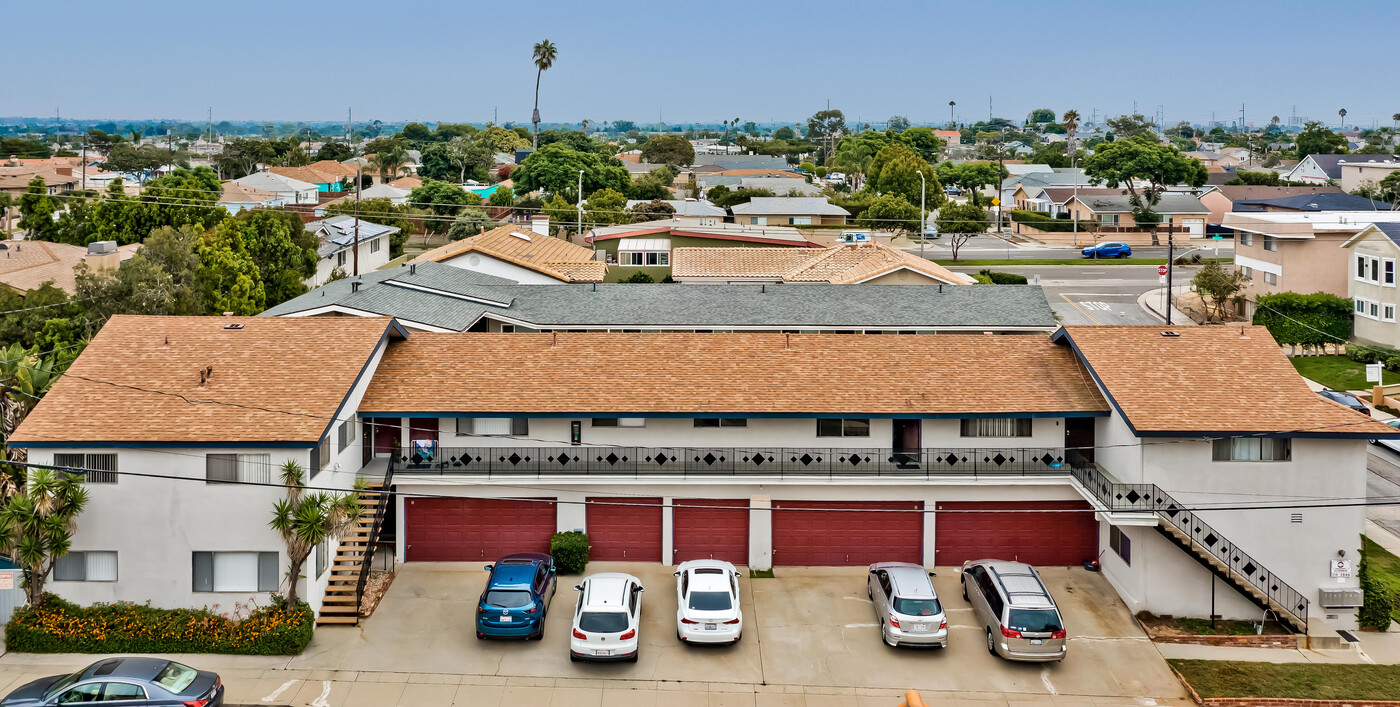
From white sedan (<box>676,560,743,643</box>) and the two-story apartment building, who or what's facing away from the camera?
the white sedan

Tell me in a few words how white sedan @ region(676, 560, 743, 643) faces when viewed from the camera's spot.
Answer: facing away from the viewer

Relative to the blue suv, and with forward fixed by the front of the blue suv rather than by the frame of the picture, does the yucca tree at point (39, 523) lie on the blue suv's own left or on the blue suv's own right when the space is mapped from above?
on the blue suv's own left

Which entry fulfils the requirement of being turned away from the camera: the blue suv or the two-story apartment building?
the blue suv

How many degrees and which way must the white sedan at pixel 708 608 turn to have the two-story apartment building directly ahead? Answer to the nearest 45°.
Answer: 0° — it already faces it

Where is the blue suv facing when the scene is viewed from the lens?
facing away from the viewer

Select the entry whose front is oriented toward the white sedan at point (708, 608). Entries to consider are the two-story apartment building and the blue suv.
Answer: the two-story apartment building

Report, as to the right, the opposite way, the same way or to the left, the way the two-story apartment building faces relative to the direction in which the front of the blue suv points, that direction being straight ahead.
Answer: the opposite way

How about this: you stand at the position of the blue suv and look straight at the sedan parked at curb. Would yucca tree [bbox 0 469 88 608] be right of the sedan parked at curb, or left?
right

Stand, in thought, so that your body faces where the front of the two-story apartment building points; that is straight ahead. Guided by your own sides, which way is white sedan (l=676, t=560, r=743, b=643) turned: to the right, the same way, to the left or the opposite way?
the opposite way

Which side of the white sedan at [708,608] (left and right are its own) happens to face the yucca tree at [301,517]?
left
